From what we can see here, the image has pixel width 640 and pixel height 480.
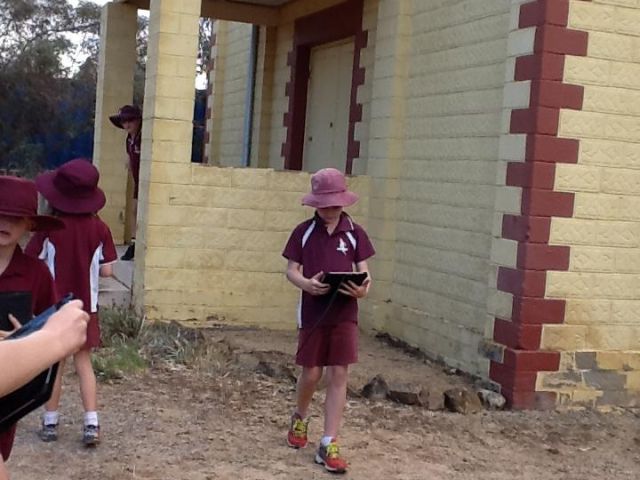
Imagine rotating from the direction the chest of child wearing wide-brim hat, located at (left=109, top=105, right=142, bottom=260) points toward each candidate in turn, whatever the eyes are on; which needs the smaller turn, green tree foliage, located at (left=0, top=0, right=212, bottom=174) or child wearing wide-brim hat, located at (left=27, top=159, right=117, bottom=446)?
the child wearing wide-brim hat

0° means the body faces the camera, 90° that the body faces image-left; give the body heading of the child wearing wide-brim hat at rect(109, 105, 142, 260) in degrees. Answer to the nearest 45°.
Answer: approximately 45°

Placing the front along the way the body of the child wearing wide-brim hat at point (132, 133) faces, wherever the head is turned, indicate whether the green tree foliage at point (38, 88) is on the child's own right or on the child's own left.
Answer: on the child's own right

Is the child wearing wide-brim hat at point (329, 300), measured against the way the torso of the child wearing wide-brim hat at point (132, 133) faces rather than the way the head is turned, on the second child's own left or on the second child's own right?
on the second child's own left

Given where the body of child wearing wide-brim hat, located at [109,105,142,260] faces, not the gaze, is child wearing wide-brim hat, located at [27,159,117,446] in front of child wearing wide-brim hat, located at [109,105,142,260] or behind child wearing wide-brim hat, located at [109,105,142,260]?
in front

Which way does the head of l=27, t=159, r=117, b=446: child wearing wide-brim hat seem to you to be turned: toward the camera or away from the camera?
away from the camera
